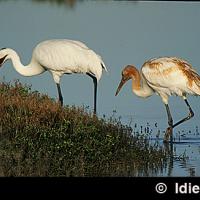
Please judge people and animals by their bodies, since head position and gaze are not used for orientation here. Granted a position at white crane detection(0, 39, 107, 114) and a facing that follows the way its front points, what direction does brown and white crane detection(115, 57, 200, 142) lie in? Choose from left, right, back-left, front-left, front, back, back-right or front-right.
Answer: back

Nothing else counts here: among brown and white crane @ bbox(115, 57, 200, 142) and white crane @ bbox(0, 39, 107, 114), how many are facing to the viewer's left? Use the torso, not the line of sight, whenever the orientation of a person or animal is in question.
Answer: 2

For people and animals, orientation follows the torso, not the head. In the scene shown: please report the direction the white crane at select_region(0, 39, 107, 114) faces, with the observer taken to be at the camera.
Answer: facing to the left of the viewer

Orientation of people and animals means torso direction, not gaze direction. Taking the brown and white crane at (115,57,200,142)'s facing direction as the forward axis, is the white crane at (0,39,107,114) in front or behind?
in front

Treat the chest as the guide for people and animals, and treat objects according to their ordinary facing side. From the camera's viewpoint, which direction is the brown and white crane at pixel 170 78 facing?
to the viewer's left
